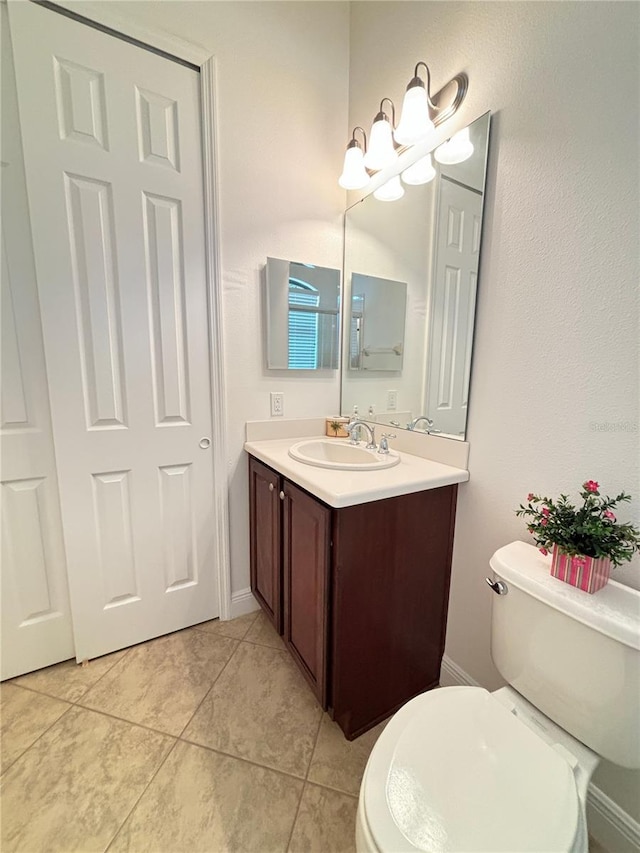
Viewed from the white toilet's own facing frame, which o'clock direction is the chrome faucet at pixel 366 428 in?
The chrome faucet is roughly at 3 o'clock from the white toilet.

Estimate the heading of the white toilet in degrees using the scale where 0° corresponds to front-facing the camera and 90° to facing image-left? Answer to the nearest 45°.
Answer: approximately 45°

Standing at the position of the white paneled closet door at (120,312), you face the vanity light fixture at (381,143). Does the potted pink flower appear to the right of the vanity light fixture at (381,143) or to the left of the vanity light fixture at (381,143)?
right

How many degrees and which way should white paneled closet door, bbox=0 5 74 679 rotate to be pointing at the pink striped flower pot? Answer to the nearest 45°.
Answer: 0° — it already faces it

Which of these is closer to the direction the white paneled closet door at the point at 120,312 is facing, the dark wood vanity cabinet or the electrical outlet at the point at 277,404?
the dark wood vanity cabinet
